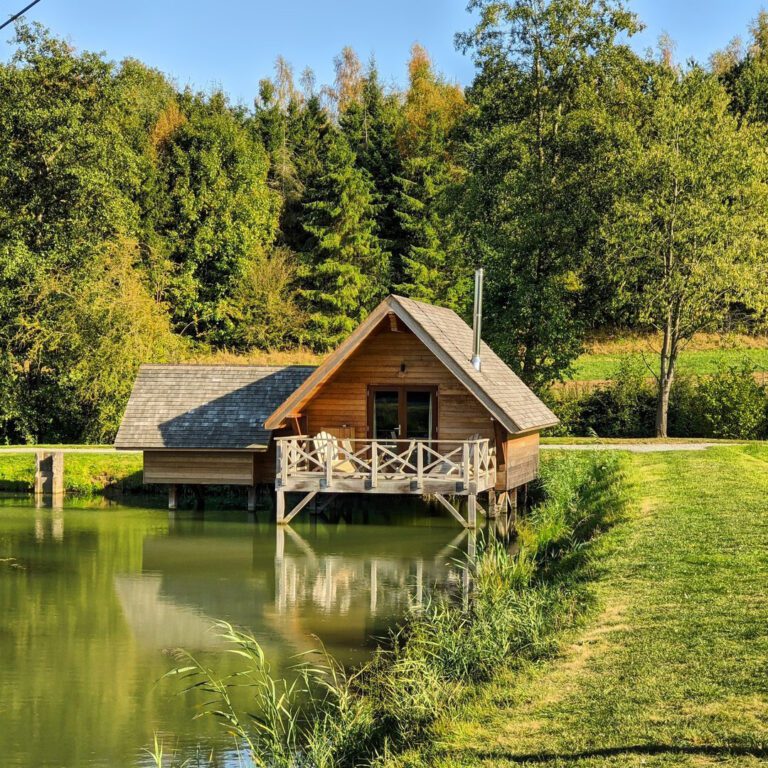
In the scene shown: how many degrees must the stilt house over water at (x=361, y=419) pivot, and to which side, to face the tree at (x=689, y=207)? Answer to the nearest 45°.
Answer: approximately 135° to its left

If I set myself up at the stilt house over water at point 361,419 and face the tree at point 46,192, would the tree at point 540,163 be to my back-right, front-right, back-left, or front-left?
front-right

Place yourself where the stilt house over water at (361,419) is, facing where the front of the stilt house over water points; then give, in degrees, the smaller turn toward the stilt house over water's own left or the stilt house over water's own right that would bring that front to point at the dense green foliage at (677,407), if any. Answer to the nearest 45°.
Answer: approximately 135° to the stilt house over water's own left

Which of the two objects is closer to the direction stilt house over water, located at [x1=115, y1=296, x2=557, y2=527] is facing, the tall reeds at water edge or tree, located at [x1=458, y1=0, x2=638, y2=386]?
the tall reeds at water edge

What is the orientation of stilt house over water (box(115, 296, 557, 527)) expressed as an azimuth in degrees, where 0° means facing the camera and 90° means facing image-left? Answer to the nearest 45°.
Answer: approximately 0°

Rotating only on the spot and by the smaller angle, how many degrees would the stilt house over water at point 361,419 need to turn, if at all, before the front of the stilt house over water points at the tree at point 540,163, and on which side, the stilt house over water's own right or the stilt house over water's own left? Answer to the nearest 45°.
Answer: approximately 135° to the stilt house over water's own left

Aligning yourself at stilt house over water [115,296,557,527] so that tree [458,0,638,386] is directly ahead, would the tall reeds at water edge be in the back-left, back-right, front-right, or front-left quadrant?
back-right

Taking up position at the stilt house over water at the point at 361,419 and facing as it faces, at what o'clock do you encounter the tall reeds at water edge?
The tall reeds at water edge is roughly at 12 o'clock from the stilt house over water.

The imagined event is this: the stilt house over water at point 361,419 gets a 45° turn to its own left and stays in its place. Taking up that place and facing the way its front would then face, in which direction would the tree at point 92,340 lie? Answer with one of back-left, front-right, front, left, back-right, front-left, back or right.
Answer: back

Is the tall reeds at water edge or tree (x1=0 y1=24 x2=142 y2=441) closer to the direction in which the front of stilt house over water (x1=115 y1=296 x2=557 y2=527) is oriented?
the tall reeds at water edge

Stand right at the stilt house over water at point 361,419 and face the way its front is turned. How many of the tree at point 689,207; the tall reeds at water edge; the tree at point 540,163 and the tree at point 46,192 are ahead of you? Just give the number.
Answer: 1

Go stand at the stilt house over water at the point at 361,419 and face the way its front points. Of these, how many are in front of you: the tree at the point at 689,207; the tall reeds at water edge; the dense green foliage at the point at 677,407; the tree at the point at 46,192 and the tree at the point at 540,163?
1

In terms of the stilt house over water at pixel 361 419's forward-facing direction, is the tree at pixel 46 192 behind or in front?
behind
